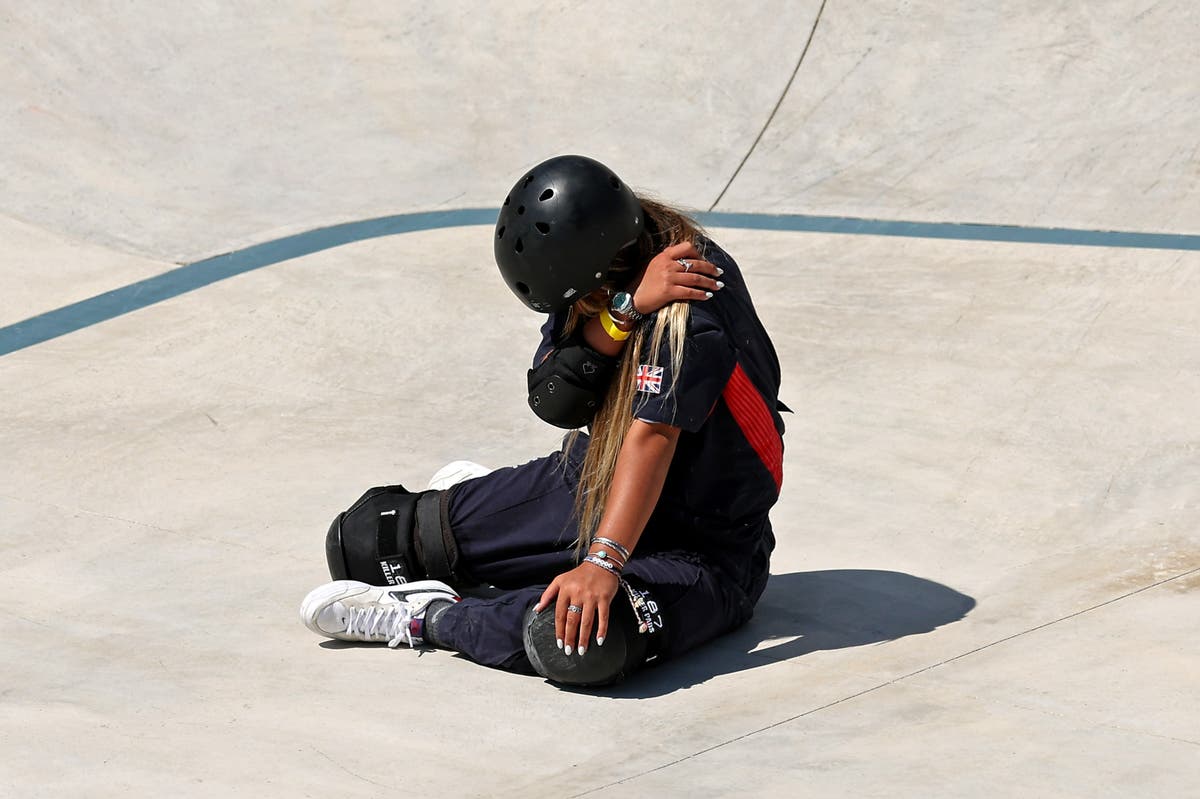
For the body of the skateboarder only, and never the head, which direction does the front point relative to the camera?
to the viewer's left
